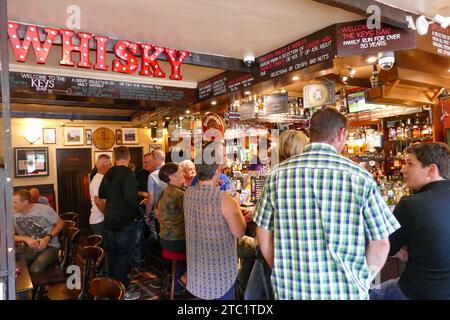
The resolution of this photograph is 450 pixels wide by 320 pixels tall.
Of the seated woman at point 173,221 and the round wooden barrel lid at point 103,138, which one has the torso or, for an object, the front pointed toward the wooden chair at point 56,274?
the round wooden barrel lid

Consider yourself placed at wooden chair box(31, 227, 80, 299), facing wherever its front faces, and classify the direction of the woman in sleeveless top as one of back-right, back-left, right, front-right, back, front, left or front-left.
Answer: back-left

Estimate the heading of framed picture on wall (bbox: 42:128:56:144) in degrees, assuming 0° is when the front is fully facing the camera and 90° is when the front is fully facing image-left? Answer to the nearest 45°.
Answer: approximately 0°

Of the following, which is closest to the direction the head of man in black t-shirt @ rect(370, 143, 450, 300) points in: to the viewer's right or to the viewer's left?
to the viewer's left

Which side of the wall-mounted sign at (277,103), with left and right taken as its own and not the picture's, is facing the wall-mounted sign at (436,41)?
left

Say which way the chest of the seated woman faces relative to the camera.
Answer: to the viewer's right

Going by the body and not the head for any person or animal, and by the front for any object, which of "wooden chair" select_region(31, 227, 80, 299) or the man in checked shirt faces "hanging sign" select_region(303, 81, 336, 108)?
the man in checked shirt

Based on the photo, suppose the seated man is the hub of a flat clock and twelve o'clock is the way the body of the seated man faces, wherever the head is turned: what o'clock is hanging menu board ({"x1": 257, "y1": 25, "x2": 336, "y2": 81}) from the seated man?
The hanging menu board is roughly at 8 o'clock from the seated man.

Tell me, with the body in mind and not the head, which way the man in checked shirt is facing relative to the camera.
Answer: away from the camera

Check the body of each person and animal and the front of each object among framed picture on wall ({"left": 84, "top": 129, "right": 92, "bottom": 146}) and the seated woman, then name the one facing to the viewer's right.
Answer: the seated woman
